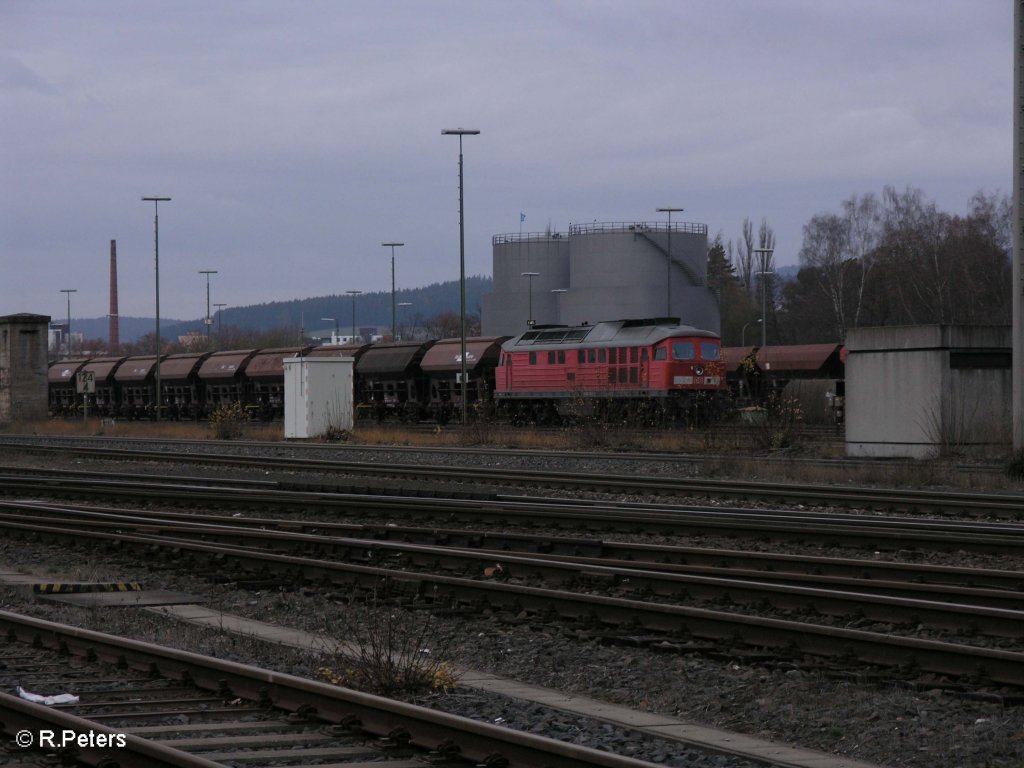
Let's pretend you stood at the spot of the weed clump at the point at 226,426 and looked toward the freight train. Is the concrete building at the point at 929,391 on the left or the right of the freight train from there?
right

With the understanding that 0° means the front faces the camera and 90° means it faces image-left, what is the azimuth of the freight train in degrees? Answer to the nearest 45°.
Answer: approximately 315°

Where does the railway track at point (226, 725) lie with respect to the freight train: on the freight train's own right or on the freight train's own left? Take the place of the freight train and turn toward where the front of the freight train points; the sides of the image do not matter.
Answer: on the freight train's own right

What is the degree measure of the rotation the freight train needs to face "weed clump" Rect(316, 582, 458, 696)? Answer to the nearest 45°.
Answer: approximately 45° to its right

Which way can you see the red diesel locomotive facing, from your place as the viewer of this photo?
facing the viewer and to the right of the viewer

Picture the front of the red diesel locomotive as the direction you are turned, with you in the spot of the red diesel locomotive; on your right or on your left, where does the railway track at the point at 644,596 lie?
on your right

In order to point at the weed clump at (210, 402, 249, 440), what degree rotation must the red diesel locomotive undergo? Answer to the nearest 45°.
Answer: approximately 135° to its right

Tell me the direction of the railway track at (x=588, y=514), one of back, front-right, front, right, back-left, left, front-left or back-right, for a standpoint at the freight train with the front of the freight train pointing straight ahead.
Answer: front-right
